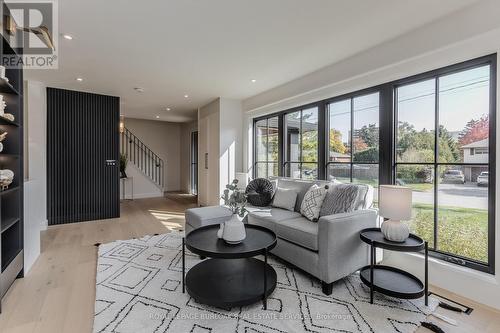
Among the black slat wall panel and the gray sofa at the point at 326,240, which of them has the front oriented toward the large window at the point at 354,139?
the black slat wall panel

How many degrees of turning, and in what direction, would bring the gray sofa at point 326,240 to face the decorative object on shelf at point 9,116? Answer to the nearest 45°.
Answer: approximately 45° to its right

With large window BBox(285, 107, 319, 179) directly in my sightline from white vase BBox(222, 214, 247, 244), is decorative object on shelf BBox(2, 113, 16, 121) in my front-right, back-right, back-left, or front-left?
back-left

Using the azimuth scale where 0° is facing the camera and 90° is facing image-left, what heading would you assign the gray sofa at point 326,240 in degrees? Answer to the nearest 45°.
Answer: approximately 45°

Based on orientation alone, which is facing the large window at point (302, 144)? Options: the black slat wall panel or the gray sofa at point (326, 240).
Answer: the black slat wall panel

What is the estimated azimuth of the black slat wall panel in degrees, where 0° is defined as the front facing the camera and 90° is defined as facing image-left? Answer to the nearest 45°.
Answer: approximately 315°

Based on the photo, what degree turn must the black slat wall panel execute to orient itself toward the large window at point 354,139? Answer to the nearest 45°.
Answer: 0° — it already faces it

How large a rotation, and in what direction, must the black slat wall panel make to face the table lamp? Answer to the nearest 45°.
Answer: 0° — it already faces it

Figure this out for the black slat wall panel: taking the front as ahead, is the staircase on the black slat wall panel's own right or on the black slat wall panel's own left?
on the black slat wall panel's own left
